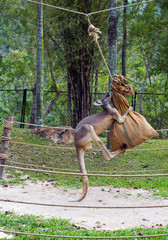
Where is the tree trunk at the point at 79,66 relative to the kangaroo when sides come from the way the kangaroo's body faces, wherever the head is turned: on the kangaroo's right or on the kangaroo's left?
on the kangaroo's left

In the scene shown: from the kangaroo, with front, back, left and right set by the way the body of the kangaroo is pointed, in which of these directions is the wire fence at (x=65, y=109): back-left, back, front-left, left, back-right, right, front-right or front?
left

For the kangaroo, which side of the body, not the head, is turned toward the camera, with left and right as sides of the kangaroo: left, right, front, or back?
right

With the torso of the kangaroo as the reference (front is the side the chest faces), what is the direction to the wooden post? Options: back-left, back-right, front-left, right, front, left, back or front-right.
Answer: back-left
